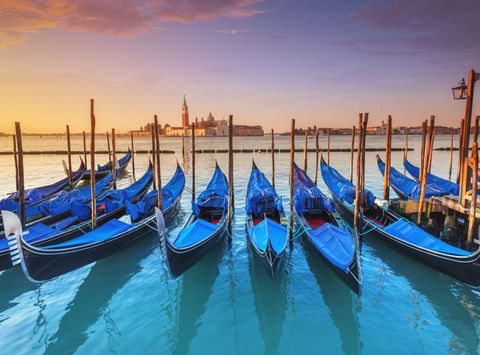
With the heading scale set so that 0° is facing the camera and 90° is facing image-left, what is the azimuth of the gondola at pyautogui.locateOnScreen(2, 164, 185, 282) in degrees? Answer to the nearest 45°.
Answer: approximately 45°

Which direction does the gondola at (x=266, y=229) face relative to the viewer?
toward the camera

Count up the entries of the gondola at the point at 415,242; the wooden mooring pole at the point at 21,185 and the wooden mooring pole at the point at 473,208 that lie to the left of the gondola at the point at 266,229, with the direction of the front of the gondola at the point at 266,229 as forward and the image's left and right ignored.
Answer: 2

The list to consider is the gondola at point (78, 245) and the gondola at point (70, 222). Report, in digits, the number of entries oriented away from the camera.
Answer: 0

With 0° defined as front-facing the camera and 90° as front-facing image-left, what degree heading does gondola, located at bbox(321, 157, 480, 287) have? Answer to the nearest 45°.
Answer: approximately 315°

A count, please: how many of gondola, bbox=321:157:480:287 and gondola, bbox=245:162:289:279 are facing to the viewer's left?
0

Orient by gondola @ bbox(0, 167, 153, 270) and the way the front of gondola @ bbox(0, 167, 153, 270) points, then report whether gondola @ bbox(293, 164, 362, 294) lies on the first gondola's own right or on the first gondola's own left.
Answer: on the first gondola's own left

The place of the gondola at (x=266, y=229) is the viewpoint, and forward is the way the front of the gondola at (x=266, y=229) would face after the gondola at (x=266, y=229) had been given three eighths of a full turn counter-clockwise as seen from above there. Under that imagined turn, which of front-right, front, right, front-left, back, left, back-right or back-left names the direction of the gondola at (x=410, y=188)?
front

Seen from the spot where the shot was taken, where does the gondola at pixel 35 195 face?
facing the viewer and to the left of the viewer

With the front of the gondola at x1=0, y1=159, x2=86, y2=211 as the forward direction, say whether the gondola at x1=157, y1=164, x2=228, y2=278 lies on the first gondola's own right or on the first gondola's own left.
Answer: on the first gondola's own left
